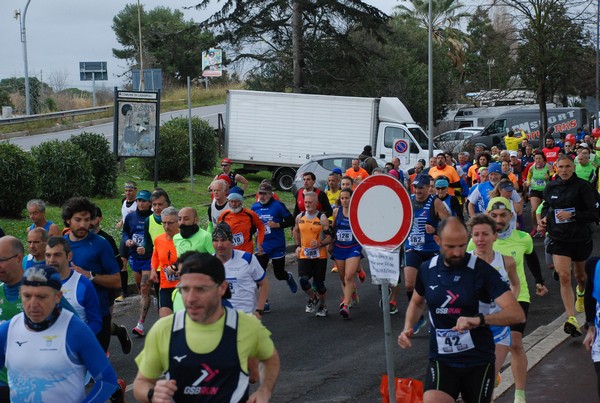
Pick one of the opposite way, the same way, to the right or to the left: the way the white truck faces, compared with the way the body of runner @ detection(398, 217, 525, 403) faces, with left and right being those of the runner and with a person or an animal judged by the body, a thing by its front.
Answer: to the left

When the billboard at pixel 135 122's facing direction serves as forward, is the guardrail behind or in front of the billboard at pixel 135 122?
behind

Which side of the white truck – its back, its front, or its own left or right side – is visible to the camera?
right

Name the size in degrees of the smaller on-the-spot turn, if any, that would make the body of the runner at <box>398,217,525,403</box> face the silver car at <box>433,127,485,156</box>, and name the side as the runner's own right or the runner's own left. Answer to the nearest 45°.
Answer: approximately 180°

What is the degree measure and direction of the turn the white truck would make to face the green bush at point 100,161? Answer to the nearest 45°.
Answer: approximately 135° to its right

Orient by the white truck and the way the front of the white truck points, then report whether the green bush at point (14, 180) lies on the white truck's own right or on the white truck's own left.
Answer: on the white truck's own right

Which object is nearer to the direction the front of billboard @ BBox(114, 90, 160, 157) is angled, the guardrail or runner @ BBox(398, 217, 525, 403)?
the runner

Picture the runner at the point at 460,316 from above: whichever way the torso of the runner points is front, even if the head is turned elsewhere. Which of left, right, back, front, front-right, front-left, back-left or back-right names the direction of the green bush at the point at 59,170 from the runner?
back-right

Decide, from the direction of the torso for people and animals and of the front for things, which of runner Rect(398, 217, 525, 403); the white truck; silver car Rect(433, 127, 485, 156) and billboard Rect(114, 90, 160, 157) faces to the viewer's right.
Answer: the white truck

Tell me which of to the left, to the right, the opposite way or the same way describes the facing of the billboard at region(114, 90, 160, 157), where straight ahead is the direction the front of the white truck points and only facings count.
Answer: to the right

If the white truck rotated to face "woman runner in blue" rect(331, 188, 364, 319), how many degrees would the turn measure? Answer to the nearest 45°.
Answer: approximately 90° to its right

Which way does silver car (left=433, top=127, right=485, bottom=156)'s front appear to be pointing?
to the viewer's left
